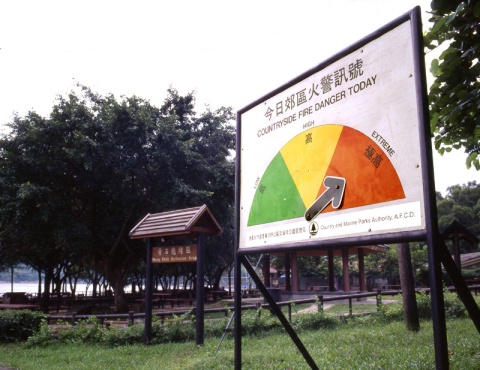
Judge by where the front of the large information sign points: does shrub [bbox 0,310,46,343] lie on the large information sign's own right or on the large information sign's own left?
on the large information sign's own right

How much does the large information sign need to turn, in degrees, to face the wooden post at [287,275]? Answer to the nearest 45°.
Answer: approximately 135° to its right

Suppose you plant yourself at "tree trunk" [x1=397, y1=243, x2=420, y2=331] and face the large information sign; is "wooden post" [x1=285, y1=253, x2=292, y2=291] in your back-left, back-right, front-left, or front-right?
back-right

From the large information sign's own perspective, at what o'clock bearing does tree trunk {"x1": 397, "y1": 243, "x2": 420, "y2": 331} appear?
The tree trunk is roughly at 5 o'clock from the large information sign.

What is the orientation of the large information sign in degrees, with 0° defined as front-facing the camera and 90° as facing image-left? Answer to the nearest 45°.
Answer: approximately 45°

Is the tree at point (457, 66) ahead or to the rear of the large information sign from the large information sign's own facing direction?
to the rear

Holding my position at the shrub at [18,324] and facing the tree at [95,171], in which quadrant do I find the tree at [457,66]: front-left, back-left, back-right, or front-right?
back-right

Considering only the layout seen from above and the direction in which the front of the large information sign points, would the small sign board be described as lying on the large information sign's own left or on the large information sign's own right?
on the large information sign's own right
